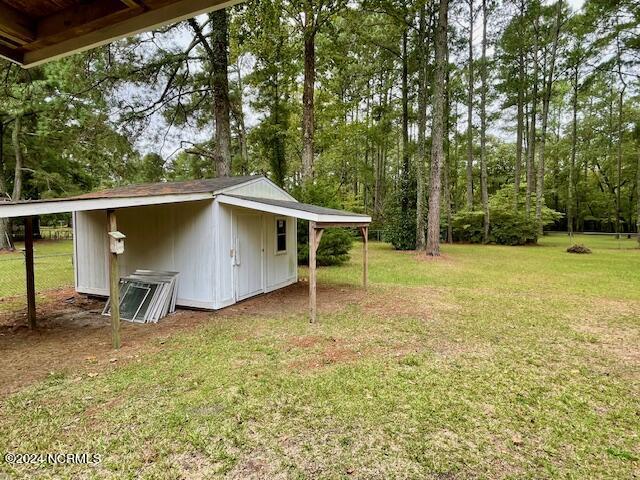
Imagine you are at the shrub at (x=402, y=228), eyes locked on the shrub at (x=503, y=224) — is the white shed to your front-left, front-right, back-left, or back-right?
back-right

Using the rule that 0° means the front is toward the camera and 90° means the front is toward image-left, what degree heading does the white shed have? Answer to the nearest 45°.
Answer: approximately 315°

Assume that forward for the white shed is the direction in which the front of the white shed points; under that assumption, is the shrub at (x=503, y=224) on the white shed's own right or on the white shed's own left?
on the white shed's own left

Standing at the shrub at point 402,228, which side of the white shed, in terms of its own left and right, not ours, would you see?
left

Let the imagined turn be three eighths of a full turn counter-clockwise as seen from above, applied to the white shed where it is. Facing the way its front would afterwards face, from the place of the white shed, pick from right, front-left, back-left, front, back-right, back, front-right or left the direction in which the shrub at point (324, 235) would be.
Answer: front-right
